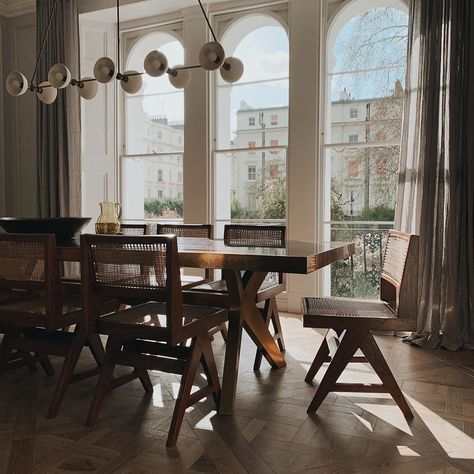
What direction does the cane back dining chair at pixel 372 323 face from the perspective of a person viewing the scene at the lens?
facing to the left of the viewer

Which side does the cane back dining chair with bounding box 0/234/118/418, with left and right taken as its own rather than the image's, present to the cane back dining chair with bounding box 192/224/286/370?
front

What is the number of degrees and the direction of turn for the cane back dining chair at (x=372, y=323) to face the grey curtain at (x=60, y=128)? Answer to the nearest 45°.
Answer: approximately 45° to its right

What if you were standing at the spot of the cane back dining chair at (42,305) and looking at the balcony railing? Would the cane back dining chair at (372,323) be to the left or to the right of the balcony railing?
right

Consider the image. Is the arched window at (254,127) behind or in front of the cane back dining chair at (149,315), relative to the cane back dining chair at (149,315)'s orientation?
in front

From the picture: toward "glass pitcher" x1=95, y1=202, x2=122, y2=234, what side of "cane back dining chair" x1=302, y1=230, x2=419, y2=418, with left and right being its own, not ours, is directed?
front

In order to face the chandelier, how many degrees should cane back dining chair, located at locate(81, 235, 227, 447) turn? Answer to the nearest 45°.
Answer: approximately 45° to its left

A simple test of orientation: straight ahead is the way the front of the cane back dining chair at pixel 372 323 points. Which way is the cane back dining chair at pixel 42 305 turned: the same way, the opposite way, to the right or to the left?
to the right

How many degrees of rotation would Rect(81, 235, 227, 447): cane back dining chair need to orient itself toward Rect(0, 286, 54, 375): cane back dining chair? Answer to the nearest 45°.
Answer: approximately 90° to its left

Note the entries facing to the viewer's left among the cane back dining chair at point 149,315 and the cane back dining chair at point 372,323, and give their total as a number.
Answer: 1

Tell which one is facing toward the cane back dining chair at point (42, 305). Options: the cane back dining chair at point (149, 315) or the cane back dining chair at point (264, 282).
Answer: the cane back dining chair at point (264, 282)

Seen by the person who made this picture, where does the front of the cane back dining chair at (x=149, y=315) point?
facing away from the viewer and to the right of the viewer

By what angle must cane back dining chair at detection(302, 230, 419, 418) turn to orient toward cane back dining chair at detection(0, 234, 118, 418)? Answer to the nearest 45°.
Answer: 0° — it already faces it

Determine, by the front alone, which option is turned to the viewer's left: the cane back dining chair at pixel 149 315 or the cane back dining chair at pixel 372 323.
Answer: the cane back dining chair at pixel 372 323

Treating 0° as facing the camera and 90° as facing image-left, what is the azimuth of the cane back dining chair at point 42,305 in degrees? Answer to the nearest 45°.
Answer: approximately 225°

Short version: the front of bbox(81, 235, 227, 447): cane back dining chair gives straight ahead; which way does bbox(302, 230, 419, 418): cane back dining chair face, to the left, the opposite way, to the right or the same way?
to the left

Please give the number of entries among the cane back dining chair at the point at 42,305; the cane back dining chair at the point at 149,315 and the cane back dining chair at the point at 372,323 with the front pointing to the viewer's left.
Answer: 1
